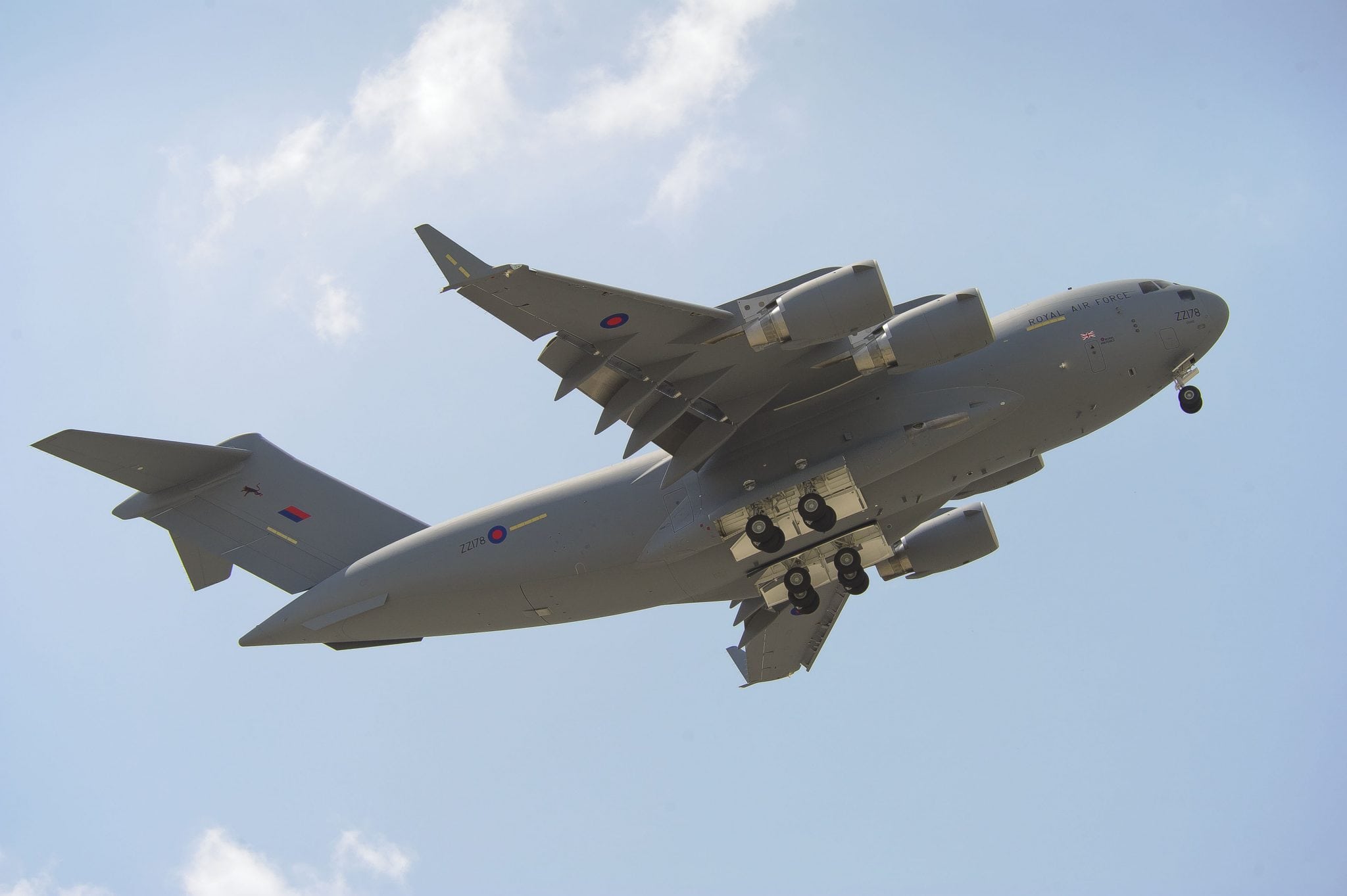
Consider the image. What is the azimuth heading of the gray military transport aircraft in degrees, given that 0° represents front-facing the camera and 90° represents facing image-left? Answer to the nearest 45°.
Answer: approximately 270°
